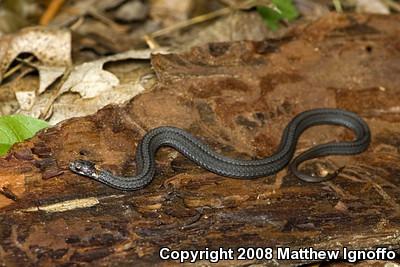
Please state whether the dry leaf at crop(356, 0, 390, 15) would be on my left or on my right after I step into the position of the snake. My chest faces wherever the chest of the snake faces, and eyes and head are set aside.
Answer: on my right

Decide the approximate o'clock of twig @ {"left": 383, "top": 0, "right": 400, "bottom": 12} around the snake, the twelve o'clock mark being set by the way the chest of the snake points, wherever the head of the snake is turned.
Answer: The twig is roughly at 4 o'clock from the snake.

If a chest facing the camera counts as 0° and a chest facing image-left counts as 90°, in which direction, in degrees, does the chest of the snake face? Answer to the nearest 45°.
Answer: approximately 90°

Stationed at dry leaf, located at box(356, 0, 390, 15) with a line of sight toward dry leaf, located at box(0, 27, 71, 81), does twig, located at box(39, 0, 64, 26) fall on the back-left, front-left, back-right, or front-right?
front-right

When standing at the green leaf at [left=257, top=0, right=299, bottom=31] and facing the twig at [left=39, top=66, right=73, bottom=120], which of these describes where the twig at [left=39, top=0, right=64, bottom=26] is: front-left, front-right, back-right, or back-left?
front-right

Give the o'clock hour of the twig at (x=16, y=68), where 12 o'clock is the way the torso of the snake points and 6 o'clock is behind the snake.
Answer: The twig is roughly at 1 o'clock from the snake.

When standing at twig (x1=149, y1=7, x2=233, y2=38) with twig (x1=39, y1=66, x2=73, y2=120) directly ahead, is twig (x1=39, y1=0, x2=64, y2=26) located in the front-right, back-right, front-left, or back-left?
front-right

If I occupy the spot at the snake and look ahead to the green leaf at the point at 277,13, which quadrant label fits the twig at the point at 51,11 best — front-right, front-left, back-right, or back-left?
front-left

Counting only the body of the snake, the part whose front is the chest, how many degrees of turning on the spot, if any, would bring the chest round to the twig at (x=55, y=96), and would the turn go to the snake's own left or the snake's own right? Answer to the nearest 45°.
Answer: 0° — it already faces it

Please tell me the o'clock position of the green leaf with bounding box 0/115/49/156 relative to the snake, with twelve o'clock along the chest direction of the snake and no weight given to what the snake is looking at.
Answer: The green leaf is roughly at 12 o'clock from the snake.

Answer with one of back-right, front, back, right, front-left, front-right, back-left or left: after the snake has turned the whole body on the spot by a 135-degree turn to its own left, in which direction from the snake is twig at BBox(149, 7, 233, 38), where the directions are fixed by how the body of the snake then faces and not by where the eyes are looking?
back-left

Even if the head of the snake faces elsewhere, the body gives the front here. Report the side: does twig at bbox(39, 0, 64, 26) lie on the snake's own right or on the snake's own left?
on the snake's own right

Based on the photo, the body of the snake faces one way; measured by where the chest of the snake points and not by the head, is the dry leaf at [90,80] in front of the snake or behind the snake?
in front
